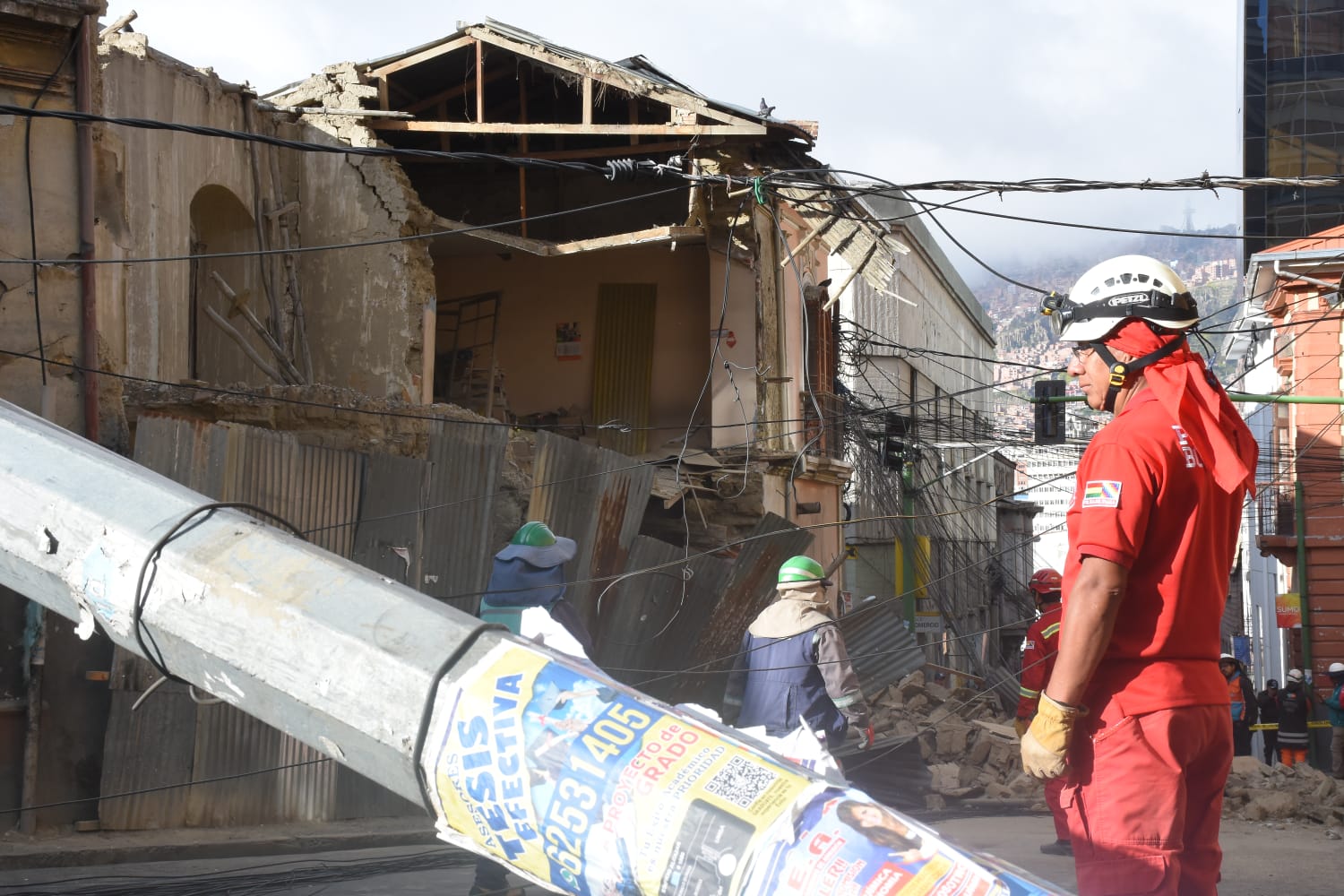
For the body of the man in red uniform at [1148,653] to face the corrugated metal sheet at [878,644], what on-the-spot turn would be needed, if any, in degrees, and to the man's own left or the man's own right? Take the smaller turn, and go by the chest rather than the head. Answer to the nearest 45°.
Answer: approximately 45° to the man's own right

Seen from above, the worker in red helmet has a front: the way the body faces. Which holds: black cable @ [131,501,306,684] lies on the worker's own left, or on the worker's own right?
on the worker's own left

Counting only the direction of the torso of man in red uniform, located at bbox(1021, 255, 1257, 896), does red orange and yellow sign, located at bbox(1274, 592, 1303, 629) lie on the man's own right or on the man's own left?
on the man's own right

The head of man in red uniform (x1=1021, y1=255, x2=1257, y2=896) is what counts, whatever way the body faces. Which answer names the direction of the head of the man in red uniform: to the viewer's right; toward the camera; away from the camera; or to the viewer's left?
to the viewer's left

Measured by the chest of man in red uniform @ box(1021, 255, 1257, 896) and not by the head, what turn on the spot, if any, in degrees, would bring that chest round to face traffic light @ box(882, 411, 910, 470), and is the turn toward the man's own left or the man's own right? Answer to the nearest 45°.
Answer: approximately 45° to the man's own right

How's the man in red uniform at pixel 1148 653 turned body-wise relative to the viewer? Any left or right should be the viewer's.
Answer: facing away from the viewer and to the left of the viewer

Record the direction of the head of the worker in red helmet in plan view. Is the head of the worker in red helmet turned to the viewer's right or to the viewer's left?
to the viewer's left
